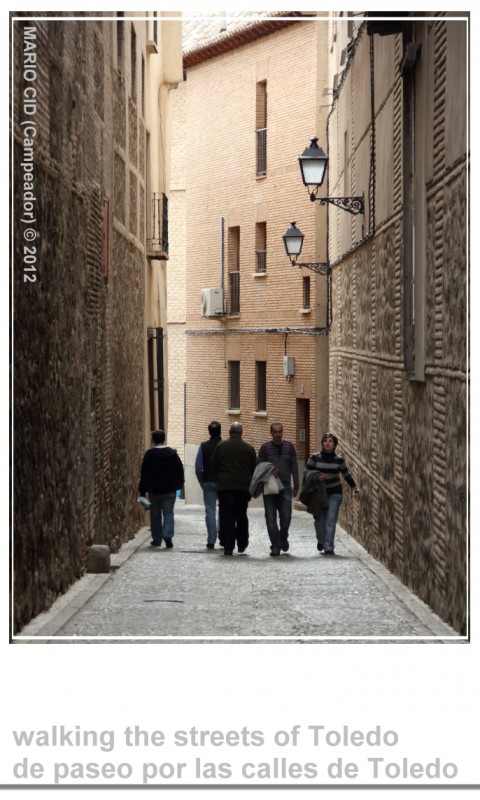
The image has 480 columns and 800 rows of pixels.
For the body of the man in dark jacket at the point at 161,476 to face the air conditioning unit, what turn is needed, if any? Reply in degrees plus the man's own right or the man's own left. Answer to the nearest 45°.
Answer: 0° — they already face it

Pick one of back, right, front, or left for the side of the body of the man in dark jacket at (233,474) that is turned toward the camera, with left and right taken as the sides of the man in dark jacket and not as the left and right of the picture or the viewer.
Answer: back

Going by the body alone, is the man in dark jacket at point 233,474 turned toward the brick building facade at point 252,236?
yes

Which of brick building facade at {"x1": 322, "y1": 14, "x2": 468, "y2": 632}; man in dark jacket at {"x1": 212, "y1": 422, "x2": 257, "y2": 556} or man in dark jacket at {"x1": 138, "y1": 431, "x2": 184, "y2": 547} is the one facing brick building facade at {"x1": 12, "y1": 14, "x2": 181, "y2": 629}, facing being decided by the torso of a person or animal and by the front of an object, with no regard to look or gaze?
brick building facade at {"x1": 322, "y1": 14, "x2": 468, "y2": 632}

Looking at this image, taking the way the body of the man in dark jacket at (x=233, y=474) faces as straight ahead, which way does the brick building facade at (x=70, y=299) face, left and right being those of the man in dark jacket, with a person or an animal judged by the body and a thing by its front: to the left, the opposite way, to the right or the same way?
to the right

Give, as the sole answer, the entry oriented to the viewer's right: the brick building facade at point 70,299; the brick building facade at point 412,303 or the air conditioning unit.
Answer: the brick building facade at point 70,299

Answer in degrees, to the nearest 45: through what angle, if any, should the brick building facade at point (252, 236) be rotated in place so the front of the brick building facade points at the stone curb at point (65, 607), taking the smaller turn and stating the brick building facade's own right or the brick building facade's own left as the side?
approximately 45° to the brick building facade's own left

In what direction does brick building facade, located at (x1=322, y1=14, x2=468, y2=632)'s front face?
to the viewer's left

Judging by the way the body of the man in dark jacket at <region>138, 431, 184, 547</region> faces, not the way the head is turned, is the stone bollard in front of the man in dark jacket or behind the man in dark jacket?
behind

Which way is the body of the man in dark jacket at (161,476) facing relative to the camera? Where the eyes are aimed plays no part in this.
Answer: away from the camera

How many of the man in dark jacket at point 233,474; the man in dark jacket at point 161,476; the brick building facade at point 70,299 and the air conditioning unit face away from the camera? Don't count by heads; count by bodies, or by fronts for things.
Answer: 2

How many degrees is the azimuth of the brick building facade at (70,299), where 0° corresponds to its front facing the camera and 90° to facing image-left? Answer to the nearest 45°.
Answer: approximately 270°
